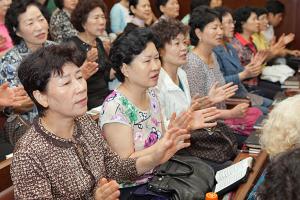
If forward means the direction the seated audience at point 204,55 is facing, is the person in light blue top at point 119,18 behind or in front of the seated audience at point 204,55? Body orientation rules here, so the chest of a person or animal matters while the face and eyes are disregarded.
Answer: behind

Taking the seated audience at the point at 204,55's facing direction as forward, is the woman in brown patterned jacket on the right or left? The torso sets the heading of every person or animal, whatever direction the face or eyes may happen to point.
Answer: on their right

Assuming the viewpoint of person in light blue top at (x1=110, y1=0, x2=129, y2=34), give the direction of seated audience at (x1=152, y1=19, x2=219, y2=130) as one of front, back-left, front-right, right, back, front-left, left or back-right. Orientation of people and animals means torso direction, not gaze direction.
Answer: front-right

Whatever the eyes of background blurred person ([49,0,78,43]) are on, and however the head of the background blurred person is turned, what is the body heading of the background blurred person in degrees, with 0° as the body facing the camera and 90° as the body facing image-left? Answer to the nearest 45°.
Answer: approximately 315°

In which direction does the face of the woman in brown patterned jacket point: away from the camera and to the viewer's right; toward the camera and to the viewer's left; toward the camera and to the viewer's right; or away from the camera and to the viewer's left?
toward the camera and to the viewer's right

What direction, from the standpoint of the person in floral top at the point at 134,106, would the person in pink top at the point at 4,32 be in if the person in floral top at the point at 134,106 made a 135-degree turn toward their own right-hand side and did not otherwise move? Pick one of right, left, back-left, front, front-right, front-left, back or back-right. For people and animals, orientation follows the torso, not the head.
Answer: front-right

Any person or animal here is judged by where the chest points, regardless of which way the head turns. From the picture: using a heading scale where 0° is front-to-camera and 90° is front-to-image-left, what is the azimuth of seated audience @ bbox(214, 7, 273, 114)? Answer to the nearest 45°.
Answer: approximately 315°
